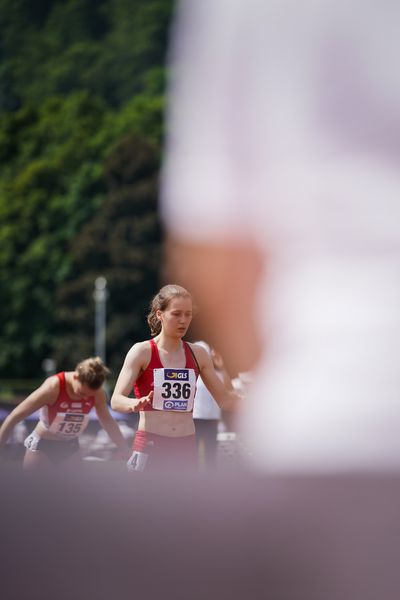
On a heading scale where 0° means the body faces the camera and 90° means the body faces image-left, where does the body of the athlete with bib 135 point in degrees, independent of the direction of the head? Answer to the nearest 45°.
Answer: approximately 315°

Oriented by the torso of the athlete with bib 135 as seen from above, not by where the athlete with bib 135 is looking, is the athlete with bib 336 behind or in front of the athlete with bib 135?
in front

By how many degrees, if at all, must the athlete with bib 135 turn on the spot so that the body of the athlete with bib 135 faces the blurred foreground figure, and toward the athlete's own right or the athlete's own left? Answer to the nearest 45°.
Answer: approximately 45° to the athlete's own right
